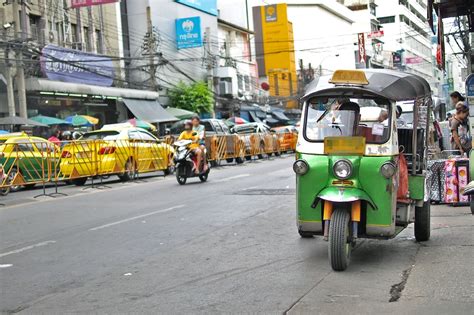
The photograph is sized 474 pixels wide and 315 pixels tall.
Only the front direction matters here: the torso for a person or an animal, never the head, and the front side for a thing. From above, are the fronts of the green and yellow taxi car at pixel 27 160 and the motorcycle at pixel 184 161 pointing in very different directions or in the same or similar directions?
very different directions

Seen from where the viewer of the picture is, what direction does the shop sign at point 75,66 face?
facing the viewer and to the right of the viewer

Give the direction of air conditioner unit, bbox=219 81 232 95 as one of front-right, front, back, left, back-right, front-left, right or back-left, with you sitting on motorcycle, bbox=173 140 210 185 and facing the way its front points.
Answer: back-right

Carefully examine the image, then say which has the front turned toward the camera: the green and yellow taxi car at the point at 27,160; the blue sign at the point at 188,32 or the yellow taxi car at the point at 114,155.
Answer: the blue sign

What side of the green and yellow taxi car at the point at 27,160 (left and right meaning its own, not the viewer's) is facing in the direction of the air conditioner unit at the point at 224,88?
front

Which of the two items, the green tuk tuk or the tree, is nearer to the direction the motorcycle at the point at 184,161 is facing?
the green tuk tuk

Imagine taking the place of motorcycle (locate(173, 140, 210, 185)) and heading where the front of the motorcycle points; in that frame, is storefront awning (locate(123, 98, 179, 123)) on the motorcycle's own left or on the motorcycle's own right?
on the motorcycle's own right

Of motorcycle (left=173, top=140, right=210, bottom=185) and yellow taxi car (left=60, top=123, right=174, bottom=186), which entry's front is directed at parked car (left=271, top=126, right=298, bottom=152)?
the yellow taxi car

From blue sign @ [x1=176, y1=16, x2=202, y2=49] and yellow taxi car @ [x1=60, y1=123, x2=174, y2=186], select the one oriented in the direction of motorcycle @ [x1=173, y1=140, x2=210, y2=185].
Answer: the blue sign

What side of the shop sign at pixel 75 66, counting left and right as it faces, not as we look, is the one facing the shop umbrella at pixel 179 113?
left

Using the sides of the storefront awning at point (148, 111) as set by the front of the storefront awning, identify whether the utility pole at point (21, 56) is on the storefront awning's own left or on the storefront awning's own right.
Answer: on the storefront awning's own right

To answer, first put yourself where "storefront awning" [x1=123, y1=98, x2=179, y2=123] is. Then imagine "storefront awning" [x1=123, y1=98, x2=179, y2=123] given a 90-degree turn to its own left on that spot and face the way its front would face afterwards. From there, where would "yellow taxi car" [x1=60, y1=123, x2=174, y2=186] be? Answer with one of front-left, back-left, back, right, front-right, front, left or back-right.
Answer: back-right

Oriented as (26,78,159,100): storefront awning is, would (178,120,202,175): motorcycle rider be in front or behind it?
in front

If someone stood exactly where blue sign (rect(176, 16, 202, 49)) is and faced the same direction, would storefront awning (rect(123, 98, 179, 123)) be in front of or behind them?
in front

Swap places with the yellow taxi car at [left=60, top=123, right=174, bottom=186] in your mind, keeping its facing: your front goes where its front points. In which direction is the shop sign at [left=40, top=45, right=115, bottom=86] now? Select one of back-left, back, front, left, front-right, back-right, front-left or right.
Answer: front-left

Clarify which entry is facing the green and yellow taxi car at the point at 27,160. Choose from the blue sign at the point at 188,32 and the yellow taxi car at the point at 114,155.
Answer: the blue sign
